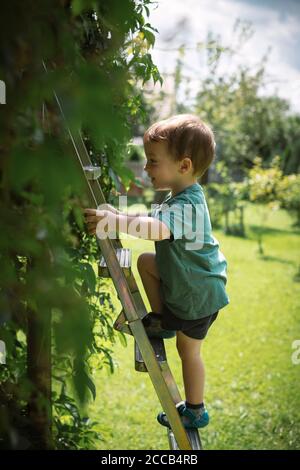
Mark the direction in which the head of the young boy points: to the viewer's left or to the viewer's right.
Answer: to the viewer's left

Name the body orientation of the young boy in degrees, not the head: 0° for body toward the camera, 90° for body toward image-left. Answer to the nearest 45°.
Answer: approximately 90°
